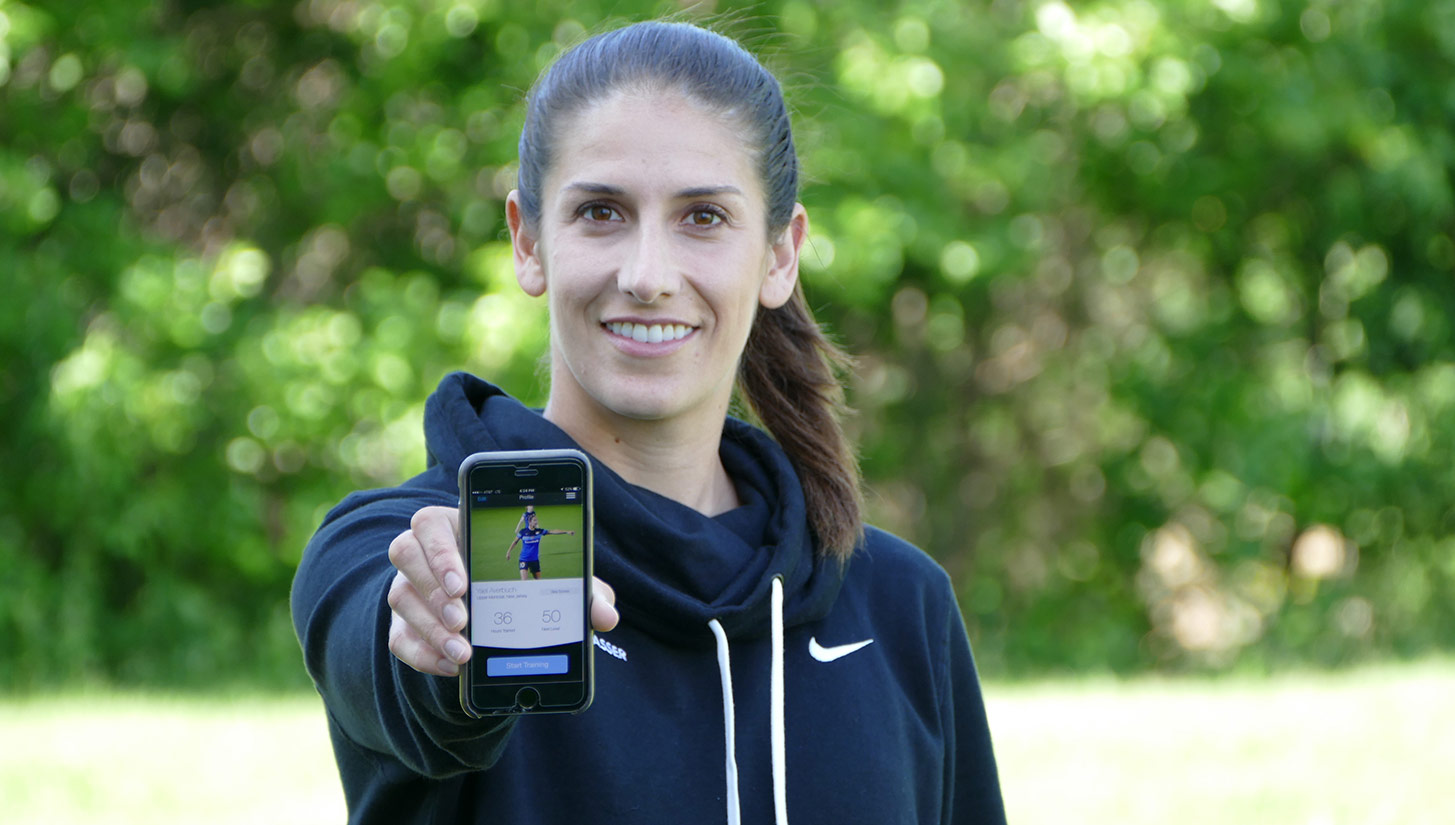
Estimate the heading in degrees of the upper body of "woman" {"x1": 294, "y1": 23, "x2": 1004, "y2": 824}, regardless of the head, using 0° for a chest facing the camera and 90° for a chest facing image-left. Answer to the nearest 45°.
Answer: approximately 0°
